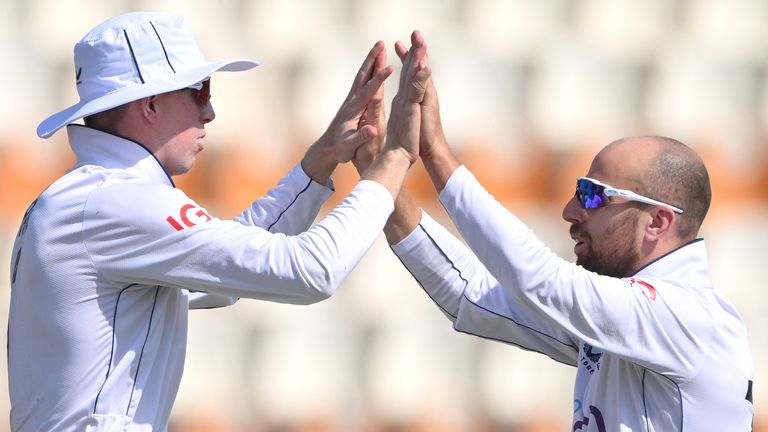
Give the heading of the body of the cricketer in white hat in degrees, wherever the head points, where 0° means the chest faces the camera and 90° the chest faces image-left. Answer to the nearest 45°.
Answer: approximately 270°
